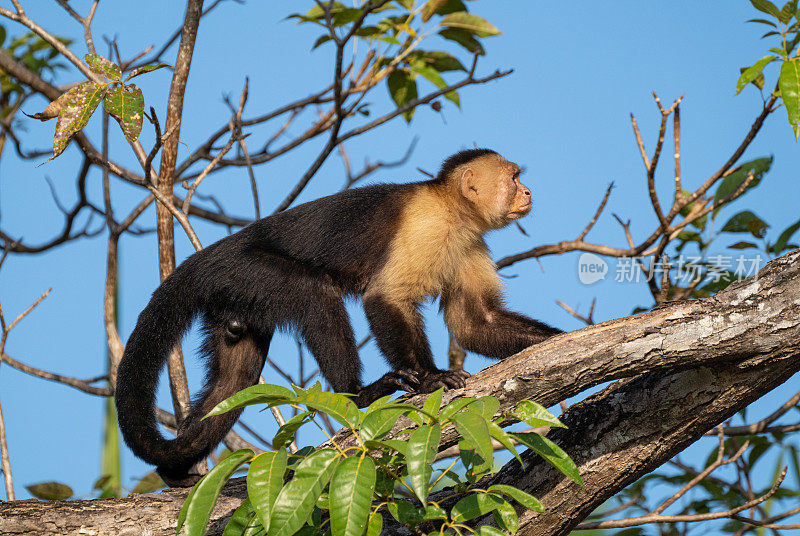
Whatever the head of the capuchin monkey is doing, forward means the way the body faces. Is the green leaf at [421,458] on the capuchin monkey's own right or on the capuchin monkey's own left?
on the capuchin monkey's own right

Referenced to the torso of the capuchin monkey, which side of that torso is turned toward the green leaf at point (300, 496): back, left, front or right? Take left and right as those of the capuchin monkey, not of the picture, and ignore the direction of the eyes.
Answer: right

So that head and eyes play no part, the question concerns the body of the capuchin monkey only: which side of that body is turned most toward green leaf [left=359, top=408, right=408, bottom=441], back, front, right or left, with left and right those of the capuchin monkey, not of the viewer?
right

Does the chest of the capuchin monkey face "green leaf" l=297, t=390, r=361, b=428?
no

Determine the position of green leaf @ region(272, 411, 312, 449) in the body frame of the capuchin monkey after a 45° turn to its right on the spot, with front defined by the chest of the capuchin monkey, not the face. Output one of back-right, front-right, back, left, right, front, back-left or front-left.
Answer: front-right

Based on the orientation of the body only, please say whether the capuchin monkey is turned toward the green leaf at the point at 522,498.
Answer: no

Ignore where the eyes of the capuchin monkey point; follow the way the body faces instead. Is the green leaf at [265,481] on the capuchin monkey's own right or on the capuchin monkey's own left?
on the capuchin monkey's own right

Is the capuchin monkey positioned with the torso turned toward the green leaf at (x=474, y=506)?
no

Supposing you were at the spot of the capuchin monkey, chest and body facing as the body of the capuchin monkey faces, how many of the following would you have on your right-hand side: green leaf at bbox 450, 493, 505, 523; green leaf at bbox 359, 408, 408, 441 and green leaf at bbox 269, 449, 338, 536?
3

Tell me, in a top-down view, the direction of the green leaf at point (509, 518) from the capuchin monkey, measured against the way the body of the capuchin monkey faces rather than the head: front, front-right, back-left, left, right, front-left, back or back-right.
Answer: right

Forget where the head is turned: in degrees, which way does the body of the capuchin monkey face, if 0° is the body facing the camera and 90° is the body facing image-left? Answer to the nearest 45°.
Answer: approximately 270°

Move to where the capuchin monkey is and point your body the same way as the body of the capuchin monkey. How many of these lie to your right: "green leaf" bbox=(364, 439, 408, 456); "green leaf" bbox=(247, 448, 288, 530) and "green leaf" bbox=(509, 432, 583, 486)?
3
